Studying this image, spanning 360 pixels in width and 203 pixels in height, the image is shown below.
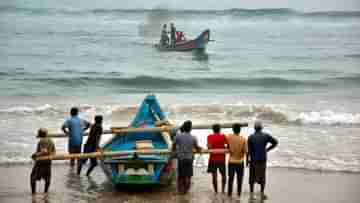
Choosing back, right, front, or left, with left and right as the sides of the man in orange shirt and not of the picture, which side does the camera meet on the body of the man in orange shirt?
back

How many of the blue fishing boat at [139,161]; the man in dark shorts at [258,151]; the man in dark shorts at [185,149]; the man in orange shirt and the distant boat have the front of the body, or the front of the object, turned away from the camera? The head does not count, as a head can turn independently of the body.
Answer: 4

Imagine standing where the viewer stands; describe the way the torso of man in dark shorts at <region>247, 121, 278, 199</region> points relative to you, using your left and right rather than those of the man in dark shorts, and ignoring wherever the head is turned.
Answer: facing away from the viewer

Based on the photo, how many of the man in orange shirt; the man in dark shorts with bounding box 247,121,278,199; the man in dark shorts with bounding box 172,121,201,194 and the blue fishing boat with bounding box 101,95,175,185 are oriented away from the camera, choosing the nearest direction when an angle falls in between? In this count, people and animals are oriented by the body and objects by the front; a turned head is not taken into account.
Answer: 4

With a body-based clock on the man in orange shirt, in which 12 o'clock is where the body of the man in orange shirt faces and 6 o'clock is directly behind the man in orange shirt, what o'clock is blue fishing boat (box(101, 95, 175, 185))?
The blue fishing boat is roughly at 9 o'clock from the man in orange shirt.

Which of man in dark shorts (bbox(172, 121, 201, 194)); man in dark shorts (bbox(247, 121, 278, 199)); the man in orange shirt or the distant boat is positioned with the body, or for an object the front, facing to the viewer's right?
the distant boat

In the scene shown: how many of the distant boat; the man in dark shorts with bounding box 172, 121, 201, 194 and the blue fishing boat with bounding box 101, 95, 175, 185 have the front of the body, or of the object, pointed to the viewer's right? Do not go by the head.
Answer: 1

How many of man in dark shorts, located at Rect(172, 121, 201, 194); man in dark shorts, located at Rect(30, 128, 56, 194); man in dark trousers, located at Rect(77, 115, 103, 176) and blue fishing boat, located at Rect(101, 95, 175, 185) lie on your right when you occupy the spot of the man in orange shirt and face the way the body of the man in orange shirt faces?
0

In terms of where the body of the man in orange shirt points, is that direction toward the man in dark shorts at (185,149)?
no

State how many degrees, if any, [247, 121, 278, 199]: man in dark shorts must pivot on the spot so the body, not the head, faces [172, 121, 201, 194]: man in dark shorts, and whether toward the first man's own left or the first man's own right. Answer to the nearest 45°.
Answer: approximately 90° to the first man's own left

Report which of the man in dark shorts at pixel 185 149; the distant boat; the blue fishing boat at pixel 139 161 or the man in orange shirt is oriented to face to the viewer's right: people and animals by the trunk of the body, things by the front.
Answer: the distant boat

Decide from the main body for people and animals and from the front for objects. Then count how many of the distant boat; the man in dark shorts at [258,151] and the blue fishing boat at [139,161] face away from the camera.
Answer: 2

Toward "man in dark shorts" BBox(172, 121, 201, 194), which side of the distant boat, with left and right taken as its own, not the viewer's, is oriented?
right

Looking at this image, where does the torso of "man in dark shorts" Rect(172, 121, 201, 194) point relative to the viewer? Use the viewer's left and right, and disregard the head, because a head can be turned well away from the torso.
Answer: facing away from the viewer

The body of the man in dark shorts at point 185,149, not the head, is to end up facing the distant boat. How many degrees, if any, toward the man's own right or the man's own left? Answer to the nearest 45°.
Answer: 0° — they already face it

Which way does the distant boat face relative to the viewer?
to the viewer's right

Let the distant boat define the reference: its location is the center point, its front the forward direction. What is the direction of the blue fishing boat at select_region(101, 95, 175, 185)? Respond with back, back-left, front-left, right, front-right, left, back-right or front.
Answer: right

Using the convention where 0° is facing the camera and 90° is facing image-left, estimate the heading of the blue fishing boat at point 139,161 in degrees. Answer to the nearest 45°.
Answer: approximately 180°
